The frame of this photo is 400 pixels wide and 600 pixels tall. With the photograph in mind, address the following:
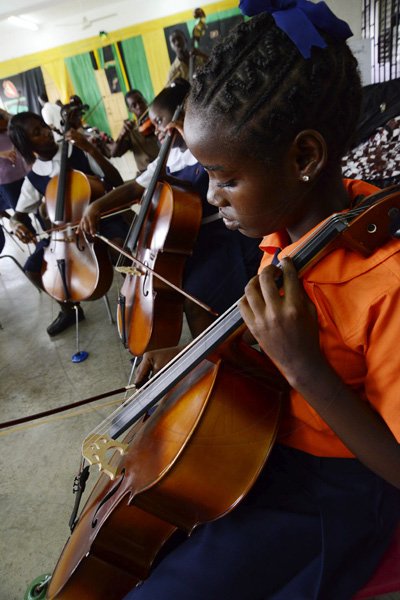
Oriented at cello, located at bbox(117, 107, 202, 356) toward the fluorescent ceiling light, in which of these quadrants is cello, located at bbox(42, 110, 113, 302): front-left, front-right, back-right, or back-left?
front-left

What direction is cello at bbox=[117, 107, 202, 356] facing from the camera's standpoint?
to the viewer's left

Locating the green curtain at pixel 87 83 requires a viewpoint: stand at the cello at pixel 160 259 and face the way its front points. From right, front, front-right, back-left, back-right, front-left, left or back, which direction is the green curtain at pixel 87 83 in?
right

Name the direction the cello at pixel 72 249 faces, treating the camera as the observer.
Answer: facing the viewer and to the left of the viewer

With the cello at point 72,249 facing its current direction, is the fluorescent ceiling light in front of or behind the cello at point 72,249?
behind

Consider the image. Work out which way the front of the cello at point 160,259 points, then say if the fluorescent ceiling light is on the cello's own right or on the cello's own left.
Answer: on the cello's own right

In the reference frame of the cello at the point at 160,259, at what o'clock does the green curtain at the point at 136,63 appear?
The green curtain is roughly at 3 o'clock from the cello.

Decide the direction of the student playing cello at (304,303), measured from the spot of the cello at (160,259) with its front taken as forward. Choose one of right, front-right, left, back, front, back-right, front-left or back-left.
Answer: left

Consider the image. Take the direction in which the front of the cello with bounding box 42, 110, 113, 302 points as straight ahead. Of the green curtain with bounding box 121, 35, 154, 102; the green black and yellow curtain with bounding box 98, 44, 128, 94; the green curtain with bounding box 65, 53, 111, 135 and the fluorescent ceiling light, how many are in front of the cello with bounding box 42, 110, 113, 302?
0

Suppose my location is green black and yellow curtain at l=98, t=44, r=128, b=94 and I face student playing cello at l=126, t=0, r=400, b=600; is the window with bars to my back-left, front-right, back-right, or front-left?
front-left

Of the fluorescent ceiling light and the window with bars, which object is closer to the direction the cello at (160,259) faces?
the fluorescent ceiling light

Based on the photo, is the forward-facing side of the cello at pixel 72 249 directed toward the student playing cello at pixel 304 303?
no

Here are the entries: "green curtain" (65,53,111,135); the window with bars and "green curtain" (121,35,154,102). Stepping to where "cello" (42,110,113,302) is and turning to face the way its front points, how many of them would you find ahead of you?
0

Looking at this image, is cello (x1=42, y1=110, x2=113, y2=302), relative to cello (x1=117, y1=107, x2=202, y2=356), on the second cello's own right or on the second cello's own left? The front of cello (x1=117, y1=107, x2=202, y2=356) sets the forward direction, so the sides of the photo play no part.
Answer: on the second cello's own right

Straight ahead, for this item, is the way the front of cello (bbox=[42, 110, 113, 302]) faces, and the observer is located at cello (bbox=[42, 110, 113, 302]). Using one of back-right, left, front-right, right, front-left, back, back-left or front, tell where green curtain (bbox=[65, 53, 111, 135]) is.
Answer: back-right

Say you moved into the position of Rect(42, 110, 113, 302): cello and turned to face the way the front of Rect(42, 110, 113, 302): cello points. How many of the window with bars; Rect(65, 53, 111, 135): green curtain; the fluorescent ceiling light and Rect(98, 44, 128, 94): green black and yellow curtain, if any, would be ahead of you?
0
